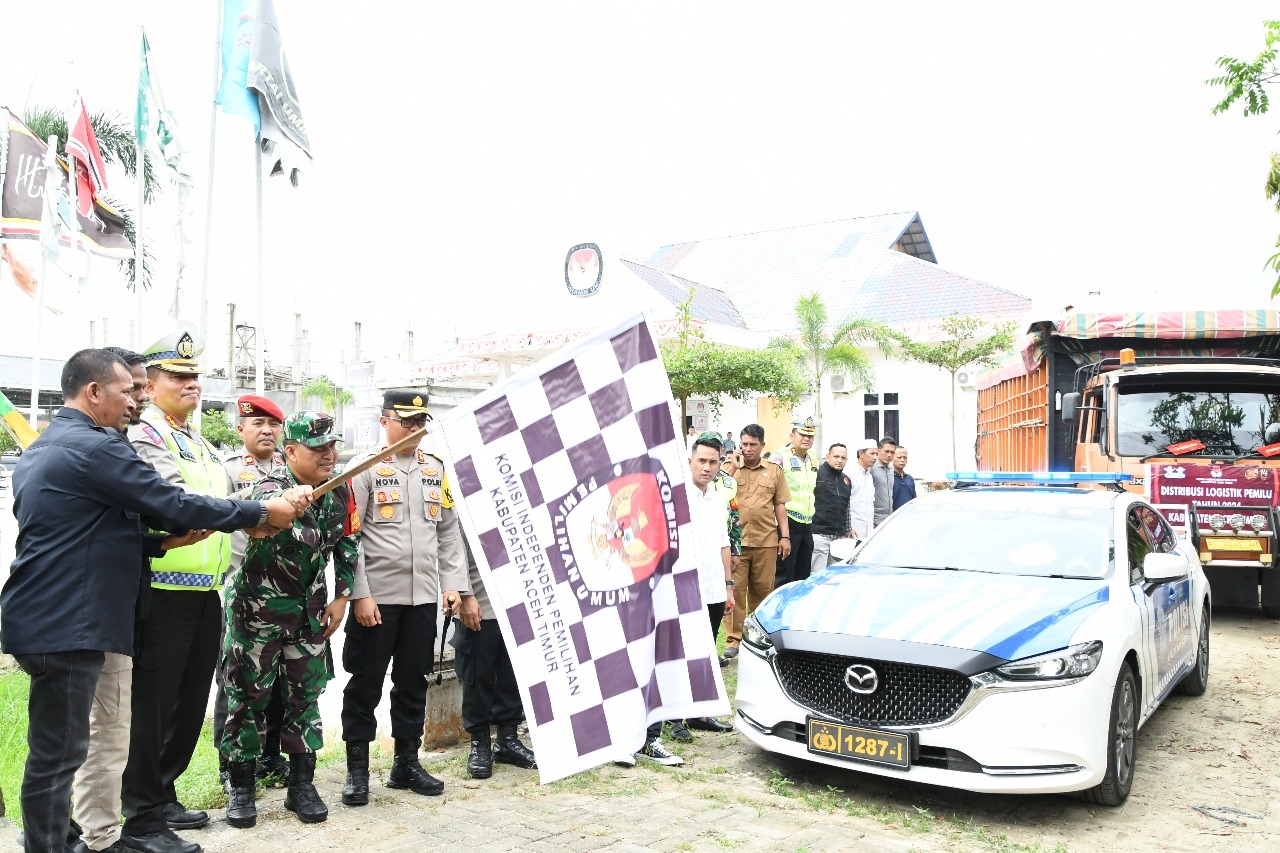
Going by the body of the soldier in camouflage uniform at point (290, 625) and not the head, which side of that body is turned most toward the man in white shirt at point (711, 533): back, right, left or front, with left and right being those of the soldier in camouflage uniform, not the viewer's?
left

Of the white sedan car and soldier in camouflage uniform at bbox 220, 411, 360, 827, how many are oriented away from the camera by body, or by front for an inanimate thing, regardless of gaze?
0

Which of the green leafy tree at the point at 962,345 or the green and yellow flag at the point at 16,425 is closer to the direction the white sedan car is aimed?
the green and yellow flag

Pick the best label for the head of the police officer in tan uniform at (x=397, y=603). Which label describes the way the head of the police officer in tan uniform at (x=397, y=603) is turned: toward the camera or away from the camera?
toward the camera

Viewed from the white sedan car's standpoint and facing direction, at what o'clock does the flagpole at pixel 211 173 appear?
The flagpole is roughly at 2 o'clock from the white sedan car.

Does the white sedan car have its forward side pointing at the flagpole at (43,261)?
no

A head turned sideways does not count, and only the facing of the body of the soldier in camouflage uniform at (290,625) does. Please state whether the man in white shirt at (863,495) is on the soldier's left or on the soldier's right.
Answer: on the soldier's left

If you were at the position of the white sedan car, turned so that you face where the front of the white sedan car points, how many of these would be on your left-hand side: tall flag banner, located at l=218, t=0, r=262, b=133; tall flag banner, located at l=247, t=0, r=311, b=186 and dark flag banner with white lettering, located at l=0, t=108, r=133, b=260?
0

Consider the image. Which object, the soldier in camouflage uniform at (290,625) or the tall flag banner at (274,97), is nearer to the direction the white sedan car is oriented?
the soldier in camouflage uniform

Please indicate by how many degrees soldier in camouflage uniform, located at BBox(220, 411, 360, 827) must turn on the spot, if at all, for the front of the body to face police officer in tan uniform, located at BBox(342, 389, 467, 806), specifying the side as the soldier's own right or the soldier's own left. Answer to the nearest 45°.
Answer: approximately 90° to the soldier's own left

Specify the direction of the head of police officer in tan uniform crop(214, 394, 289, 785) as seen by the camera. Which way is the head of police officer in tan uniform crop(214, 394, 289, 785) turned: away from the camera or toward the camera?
toward the camera

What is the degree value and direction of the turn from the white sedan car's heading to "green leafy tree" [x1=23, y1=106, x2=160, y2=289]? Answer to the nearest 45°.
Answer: approximately 90° to its right

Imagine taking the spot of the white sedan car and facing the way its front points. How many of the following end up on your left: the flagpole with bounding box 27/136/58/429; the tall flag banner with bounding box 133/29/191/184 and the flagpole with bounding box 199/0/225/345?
0

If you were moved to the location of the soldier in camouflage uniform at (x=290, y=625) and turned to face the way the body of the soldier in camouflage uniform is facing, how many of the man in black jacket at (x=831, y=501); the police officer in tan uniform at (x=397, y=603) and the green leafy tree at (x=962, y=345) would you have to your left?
3

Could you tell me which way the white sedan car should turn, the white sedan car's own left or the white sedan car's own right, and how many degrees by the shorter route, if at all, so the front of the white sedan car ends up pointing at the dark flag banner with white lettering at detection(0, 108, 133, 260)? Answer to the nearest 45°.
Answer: approximately 90° to the white sedan car's own right

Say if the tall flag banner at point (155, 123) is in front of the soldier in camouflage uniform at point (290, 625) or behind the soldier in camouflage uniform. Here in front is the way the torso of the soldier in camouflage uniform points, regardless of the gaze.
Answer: behind

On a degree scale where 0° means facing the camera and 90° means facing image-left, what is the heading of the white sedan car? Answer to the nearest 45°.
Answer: approximately 45°

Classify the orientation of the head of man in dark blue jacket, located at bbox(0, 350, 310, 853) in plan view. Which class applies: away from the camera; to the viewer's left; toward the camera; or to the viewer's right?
to the viewer's right

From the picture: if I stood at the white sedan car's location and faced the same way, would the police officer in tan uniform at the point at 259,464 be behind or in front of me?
in front
